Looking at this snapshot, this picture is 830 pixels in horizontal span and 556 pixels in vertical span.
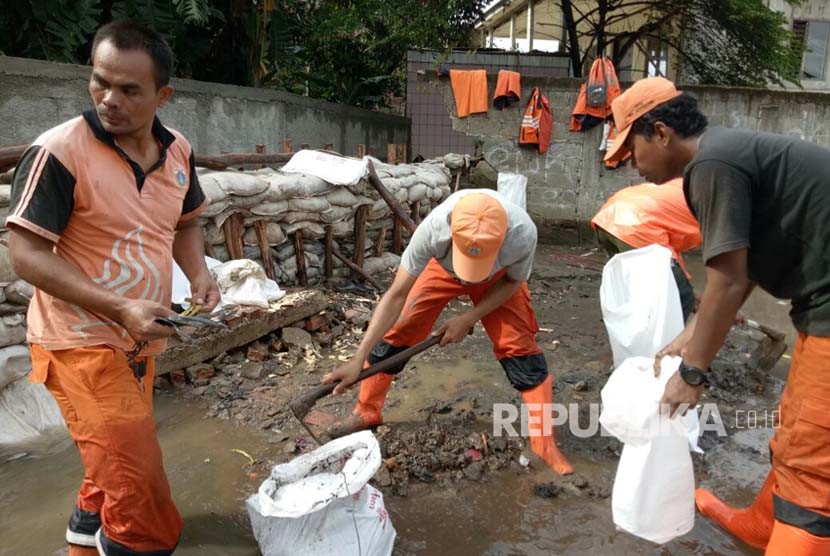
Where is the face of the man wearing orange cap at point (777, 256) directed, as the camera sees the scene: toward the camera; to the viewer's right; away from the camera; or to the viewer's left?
to the viewer's left

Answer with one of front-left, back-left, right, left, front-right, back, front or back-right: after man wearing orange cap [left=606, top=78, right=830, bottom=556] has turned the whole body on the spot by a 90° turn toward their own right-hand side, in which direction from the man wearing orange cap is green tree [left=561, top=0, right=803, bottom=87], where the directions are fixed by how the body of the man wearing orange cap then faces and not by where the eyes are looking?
front

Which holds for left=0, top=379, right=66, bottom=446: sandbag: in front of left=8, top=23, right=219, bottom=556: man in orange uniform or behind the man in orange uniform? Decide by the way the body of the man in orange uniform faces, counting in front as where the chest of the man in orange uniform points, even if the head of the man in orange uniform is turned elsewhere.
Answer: behind

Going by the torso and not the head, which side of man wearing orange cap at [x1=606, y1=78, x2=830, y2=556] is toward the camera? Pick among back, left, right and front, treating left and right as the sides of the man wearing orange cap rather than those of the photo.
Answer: left

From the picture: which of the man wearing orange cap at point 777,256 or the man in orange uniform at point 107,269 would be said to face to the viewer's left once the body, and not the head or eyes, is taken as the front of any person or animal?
the man wearing orange cap

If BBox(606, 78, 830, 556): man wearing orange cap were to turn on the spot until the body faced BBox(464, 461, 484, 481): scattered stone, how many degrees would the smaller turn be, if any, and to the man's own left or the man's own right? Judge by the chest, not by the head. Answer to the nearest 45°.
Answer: approximately 45° to the man's own right

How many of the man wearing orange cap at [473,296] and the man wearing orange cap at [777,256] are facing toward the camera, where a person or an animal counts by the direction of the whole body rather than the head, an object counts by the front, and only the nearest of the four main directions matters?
1

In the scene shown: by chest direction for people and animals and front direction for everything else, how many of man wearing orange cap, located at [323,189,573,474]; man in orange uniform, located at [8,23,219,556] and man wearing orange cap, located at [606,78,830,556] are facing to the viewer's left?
1

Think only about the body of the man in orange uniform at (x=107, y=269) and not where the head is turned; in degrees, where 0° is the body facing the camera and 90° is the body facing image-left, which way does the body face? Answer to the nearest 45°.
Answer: approximately 315°
